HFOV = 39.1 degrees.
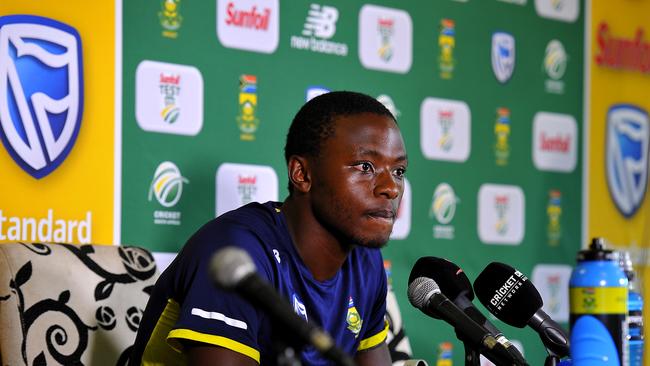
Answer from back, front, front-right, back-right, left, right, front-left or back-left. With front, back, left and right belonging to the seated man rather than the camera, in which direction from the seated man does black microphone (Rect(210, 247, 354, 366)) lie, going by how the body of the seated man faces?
front-right

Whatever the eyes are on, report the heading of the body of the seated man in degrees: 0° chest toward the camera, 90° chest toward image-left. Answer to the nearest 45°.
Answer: approximately 315°

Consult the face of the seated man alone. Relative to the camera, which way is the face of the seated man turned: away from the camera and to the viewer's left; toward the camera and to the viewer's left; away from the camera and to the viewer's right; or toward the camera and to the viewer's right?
toward the camera and to the viewer's right

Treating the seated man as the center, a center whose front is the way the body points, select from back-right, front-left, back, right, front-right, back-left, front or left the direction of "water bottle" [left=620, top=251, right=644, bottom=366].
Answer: front-left

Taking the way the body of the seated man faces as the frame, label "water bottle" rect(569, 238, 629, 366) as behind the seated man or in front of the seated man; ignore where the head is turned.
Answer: in front
